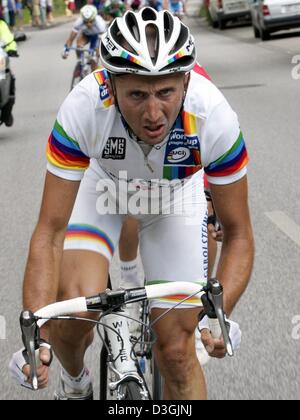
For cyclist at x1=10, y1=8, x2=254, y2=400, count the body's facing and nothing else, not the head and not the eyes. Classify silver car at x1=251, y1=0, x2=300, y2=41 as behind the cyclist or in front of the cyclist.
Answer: behind

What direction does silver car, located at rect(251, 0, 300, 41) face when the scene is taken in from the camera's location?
facing away from the viewer and to the left of the viewer

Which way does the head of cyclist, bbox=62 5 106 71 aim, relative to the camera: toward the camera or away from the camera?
toward the camera

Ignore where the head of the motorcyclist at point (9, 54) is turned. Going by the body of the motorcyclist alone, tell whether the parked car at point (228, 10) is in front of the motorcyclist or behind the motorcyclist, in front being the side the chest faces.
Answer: behind

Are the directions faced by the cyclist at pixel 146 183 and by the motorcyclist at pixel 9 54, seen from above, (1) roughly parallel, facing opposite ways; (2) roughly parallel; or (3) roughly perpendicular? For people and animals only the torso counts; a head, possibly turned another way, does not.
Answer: roughly parallel

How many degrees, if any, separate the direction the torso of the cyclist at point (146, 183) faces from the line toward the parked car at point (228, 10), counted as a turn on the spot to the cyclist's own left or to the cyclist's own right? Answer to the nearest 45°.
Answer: approximately 180°

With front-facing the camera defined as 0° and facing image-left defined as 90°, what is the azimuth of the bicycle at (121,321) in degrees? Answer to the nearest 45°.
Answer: approximately 0°

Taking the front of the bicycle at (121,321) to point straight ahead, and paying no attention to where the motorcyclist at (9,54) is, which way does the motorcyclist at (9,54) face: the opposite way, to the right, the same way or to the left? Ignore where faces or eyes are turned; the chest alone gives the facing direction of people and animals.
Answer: the same way

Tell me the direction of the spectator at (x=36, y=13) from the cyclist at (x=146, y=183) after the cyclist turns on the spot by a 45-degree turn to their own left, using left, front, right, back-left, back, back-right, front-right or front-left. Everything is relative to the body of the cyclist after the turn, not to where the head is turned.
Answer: back-left

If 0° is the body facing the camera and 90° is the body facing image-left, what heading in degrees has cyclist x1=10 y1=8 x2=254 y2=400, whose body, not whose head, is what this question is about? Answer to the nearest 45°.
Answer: approximately 0°

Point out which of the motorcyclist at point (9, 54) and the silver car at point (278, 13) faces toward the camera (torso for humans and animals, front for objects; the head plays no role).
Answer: the motorcyclist

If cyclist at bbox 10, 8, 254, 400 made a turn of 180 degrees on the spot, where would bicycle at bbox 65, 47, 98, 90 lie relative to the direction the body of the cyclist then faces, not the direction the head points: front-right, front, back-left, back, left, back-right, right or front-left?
front

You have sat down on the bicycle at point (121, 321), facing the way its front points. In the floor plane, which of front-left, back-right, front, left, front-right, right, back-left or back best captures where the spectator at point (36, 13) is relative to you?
back

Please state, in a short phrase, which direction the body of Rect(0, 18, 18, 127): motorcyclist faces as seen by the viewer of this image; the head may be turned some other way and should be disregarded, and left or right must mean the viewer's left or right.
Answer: facing the viewer

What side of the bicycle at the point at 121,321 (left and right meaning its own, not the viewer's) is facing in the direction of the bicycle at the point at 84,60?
back
